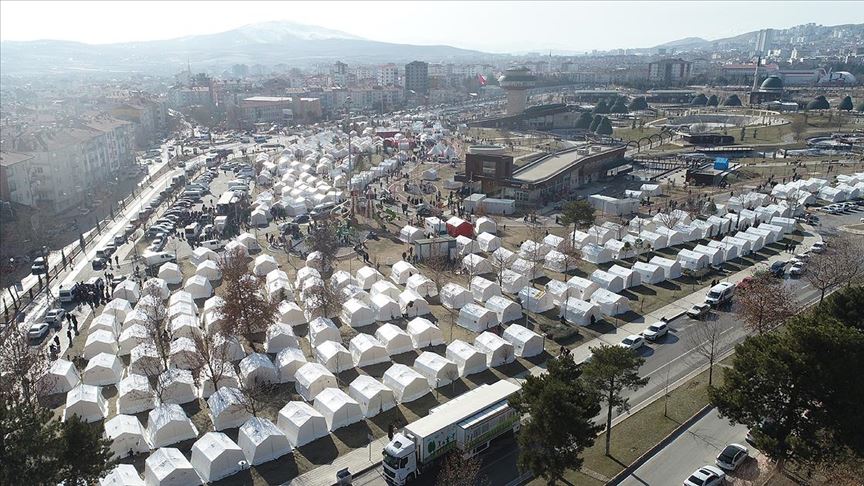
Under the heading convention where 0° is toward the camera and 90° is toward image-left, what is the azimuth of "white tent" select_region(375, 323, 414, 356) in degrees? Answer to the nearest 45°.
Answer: approximately 315°

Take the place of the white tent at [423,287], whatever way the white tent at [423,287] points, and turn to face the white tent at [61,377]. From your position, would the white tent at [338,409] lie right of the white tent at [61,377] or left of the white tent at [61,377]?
left

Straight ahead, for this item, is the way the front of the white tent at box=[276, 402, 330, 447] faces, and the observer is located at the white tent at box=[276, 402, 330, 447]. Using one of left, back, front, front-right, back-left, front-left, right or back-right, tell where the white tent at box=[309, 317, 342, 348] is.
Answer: back-left

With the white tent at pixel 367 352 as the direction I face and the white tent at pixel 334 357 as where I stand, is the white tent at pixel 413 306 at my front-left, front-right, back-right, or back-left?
front-left

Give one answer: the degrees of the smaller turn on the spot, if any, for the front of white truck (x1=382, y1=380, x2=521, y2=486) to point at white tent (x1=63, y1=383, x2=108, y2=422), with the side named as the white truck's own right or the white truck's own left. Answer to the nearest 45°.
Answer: approximately 45° to the white truck's own right

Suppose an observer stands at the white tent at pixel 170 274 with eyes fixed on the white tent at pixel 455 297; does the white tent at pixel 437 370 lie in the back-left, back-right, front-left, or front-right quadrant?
front-right

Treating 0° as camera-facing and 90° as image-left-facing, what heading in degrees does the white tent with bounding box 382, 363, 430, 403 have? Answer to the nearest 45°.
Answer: approximately 315°

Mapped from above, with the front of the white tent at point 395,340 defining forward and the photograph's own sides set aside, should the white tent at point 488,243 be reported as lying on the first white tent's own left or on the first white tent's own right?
on the first white tent's own left

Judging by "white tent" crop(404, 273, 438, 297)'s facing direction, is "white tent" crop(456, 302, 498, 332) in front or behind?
in front

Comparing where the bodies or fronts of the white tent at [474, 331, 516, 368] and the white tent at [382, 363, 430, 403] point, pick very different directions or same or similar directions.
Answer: same or similar directions

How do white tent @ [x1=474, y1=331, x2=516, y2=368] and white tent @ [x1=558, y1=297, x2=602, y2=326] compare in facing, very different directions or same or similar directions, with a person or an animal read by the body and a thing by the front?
same or similar directions

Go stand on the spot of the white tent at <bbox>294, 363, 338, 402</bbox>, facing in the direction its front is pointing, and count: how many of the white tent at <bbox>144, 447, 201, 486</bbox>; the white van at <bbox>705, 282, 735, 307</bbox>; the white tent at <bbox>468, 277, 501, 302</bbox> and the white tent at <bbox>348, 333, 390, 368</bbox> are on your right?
1

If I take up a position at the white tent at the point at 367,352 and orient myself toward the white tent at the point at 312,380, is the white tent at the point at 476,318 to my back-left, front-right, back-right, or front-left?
back-left

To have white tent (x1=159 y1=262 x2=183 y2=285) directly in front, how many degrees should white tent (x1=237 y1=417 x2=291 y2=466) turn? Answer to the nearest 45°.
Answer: approximately 135° to its left

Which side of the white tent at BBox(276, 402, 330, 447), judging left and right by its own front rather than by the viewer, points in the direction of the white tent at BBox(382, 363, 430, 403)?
left

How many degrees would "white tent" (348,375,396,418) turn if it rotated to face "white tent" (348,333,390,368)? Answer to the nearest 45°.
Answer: approximately 135° to its left

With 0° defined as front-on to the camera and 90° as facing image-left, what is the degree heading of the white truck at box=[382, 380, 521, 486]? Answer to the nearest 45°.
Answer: approximately 45°

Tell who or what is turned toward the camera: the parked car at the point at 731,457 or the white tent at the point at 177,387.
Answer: the white tent

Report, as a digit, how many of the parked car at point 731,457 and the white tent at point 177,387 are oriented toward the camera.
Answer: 1

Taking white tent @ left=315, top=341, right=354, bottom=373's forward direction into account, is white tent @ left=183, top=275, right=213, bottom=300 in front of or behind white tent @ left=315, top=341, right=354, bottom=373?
behind
